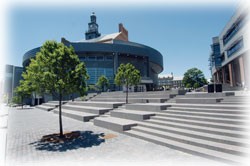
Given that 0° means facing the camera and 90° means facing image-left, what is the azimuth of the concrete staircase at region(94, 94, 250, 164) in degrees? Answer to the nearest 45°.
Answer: approximately 45°
